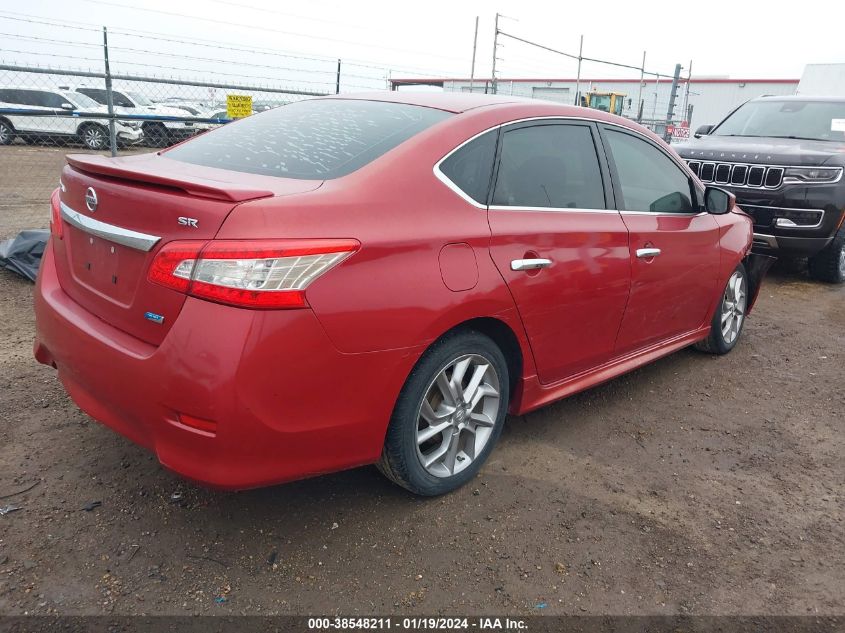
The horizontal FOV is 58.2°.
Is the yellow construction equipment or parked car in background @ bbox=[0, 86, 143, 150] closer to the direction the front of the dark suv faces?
the parked car in background

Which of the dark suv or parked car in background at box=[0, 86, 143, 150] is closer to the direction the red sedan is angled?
the dark suv

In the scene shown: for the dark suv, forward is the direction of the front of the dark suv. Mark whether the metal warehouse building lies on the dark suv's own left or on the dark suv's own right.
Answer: on the dark suv's own right

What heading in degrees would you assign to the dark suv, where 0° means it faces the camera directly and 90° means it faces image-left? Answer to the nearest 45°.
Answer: approximately 45°

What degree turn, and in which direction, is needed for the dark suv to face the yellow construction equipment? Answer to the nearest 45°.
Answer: approximately 135° to its right

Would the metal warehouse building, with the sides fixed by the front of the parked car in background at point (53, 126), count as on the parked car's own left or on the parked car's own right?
on the parked car's own left

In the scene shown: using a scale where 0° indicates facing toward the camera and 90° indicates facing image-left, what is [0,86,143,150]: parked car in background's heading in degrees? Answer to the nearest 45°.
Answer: approximately 315°

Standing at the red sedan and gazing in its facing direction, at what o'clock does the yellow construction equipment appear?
The yellow construction equipment is roughly at 11 o'clock from the red sedan.

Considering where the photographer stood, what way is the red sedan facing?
facing away from the viewer and to the right of the viewer
